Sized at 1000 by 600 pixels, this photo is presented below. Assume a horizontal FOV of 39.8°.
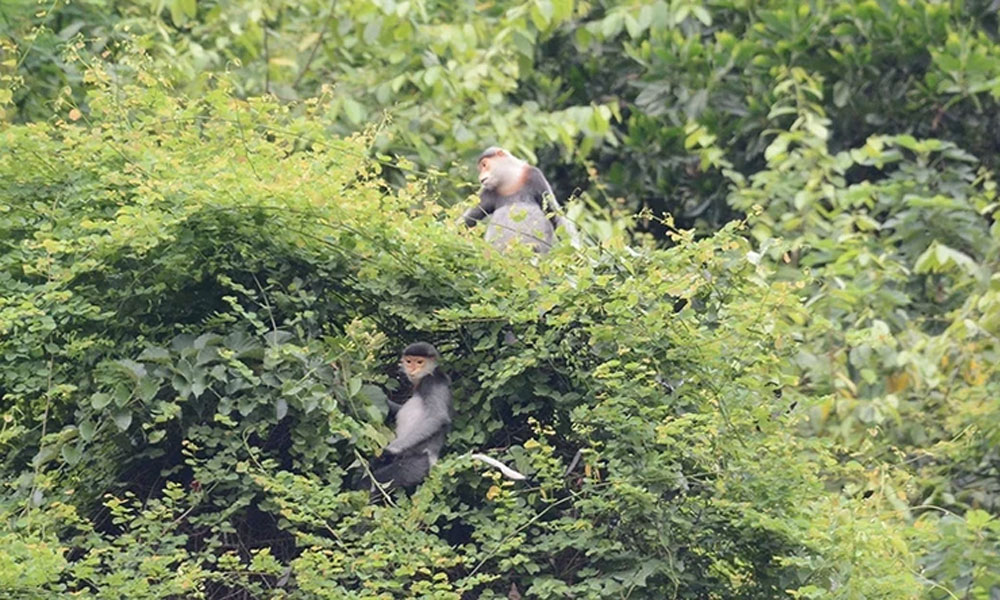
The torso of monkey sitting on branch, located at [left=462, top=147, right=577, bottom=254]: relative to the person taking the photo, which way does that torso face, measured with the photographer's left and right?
facing the viewer and to the left of the viewer

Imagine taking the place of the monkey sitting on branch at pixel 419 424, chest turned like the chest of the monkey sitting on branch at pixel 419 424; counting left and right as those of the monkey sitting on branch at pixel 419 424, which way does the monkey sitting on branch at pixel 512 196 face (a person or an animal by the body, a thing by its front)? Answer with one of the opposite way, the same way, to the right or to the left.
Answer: the same way

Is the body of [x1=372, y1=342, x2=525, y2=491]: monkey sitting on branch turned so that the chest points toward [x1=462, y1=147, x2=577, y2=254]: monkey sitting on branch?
no

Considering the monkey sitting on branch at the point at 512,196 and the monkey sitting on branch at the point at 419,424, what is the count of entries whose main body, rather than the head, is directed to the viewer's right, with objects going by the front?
0

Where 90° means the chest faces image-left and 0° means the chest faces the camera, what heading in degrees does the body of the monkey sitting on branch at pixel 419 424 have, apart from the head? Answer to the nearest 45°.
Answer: approximately 45°
